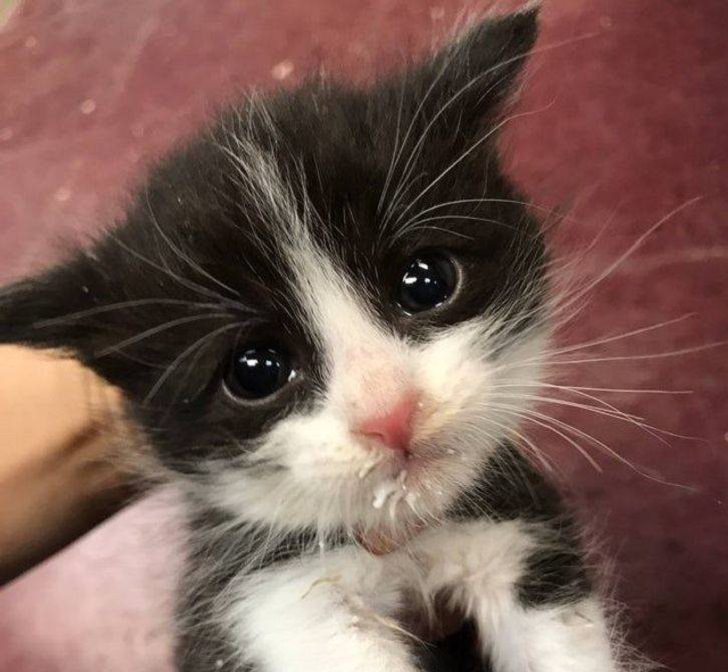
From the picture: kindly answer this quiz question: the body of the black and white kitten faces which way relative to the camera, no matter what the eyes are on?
toward the camera
